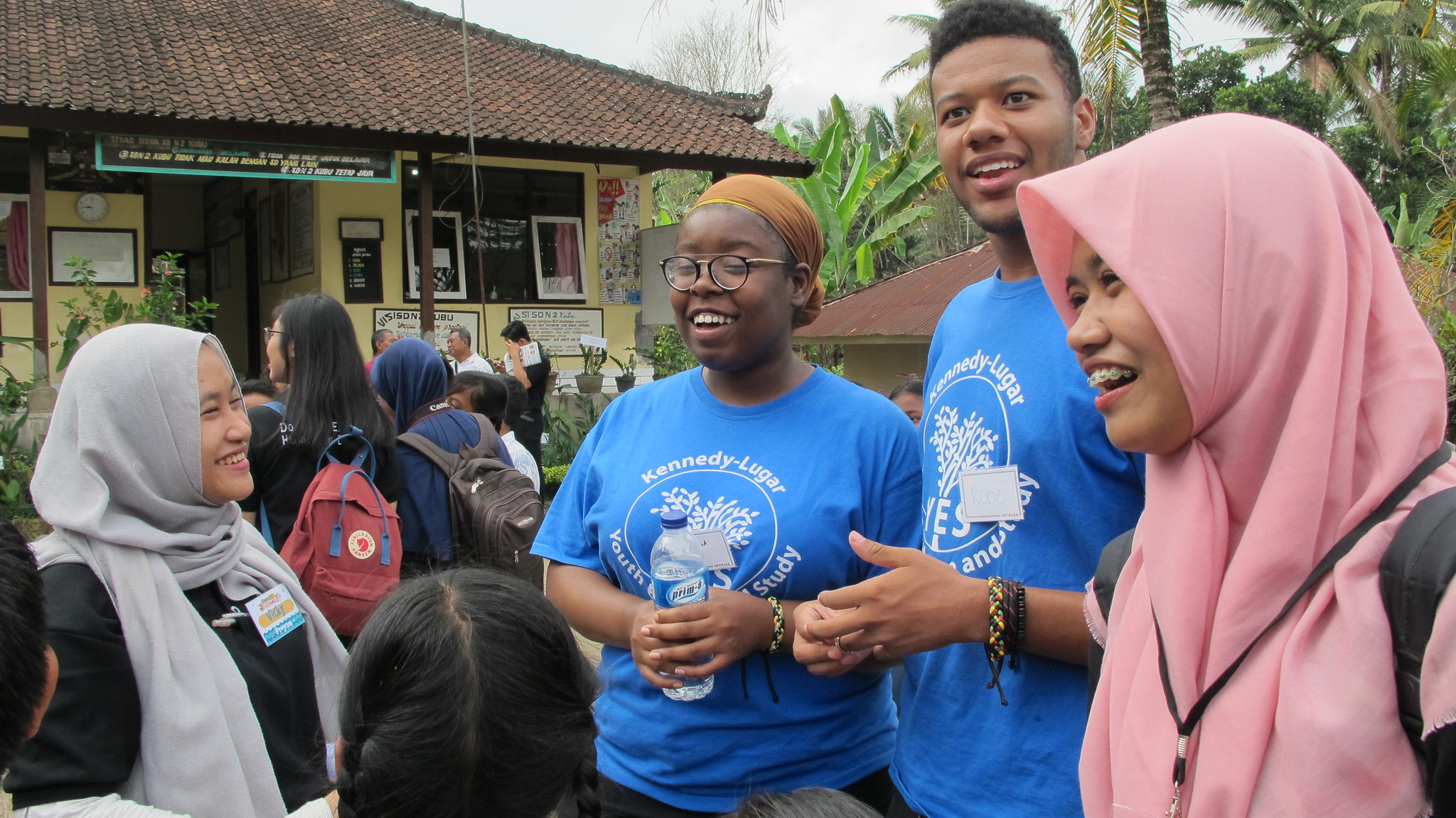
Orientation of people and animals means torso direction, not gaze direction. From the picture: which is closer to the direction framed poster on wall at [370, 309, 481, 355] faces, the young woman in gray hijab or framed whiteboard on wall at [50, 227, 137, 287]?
the young woman in gray hijab

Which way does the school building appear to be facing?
toward the camera

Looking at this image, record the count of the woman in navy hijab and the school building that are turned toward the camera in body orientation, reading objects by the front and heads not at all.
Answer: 1

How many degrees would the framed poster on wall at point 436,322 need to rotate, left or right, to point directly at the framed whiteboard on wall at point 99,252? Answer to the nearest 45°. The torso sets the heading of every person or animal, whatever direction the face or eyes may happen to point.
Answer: approximately 90° to its right

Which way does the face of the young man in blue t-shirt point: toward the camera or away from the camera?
toward the camera

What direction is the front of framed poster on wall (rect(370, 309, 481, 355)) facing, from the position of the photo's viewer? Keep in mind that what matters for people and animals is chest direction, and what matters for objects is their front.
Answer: facing the viewer

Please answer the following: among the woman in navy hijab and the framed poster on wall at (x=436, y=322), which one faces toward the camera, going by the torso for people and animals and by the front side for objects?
the framed poster on wall

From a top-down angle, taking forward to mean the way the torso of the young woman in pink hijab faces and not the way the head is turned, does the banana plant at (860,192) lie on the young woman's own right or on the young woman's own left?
on the young woman's own right

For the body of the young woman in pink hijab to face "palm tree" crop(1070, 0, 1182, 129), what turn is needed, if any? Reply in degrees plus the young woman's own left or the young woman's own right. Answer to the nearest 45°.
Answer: approximately 135° to the young woman's own right

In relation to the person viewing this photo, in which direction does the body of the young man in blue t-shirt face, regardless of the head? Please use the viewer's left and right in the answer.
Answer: facing the viewer and to the left of the viewer

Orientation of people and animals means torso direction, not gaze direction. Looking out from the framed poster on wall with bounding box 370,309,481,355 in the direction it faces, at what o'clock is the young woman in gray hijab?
The young woman in gray hijab is roughly at 12 o'clock from the framed poster on wall.

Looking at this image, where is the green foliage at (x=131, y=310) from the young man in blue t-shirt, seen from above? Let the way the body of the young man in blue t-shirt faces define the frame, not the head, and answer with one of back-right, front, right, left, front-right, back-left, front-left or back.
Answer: right

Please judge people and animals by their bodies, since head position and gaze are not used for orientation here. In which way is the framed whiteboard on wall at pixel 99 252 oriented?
toward the camera

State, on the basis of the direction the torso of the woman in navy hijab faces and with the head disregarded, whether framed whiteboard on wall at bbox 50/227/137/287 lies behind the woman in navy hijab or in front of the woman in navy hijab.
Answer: in front
